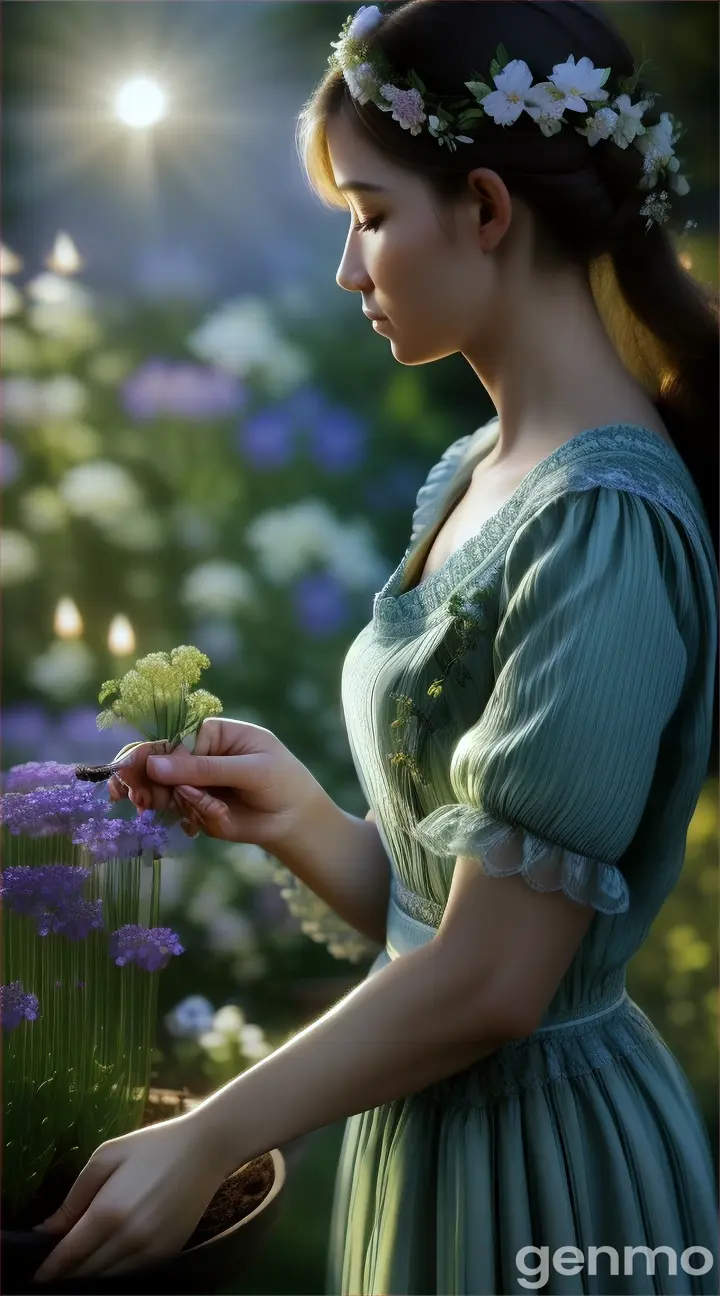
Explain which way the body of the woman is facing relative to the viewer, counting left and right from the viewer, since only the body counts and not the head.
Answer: facing to the left of the viewer

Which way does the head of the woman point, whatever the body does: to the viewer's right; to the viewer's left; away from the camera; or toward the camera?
to the viewer's left
